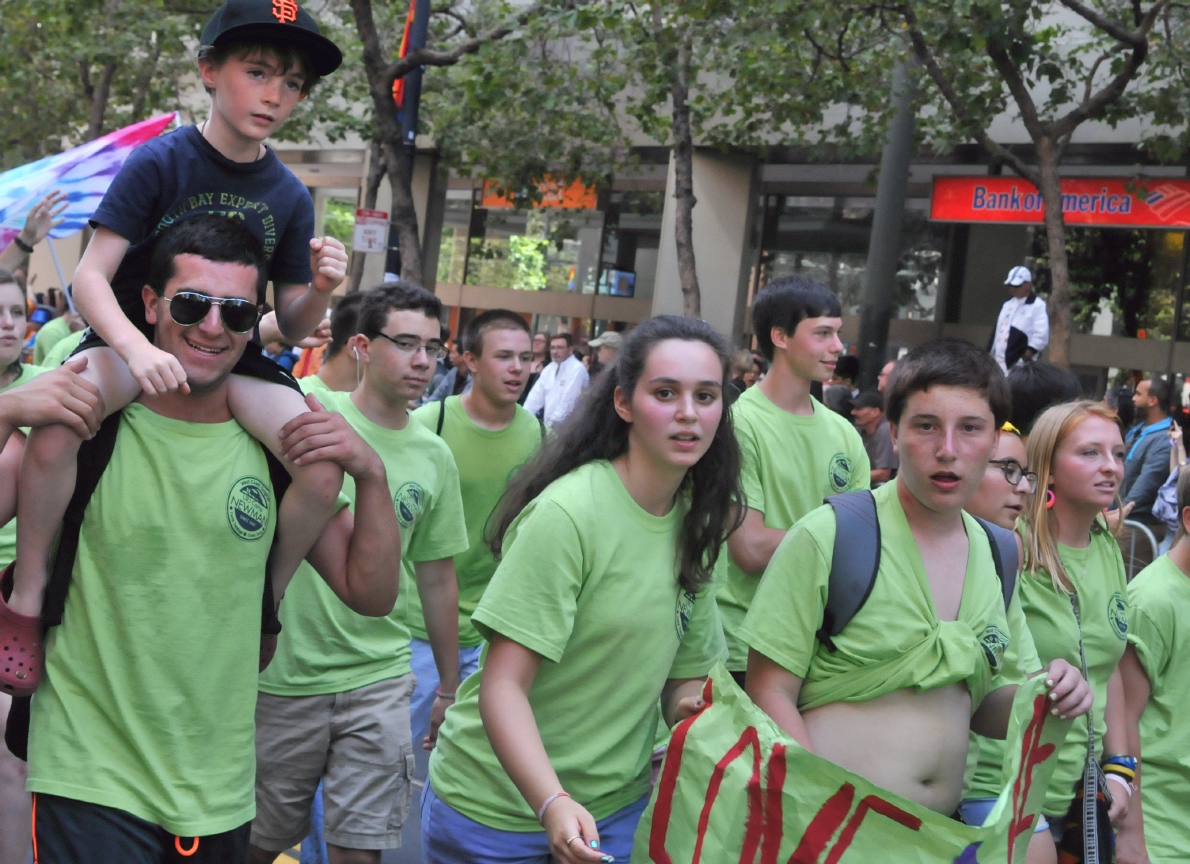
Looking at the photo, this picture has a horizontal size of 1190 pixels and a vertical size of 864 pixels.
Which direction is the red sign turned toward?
toward the camera

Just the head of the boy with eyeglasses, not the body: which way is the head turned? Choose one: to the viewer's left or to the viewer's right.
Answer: to the viewer's right

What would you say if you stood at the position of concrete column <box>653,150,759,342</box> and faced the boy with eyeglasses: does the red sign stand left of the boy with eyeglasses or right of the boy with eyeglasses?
left

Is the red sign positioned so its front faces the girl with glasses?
yes

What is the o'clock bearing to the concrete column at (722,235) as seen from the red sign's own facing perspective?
The concrete column is roughly at 4 o'clock from the red sign.

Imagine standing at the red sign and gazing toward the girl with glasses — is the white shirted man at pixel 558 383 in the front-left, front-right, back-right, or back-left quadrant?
front-right

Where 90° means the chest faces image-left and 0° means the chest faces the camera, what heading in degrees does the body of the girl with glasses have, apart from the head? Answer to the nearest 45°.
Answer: approximately 315°

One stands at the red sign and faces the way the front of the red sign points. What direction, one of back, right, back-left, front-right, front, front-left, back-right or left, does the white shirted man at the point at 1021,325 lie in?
front

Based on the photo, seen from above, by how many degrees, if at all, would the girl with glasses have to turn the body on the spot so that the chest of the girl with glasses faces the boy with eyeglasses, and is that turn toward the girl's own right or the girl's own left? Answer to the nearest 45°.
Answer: approximately 135° to the girl's own right

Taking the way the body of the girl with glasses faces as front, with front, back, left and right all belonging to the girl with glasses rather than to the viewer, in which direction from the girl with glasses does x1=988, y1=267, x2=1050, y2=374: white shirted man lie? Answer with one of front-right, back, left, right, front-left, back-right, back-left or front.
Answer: back-left

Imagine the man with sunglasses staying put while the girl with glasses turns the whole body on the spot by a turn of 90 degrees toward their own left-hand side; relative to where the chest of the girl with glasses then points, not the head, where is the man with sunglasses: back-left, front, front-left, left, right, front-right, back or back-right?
back

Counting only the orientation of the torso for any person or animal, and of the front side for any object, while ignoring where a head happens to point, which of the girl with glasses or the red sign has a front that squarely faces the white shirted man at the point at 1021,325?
the red sign

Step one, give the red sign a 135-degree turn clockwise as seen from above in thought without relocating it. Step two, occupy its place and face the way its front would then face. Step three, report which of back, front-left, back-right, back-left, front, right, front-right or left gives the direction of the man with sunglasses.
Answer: back-left

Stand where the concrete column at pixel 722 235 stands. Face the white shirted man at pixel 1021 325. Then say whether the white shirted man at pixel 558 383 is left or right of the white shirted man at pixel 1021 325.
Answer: right

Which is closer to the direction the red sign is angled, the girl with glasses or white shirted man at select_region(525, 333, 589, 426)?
the girl with glasses

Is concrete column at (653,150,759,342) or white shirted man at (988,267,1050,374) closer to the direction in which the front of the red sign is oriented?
the white shirted man
